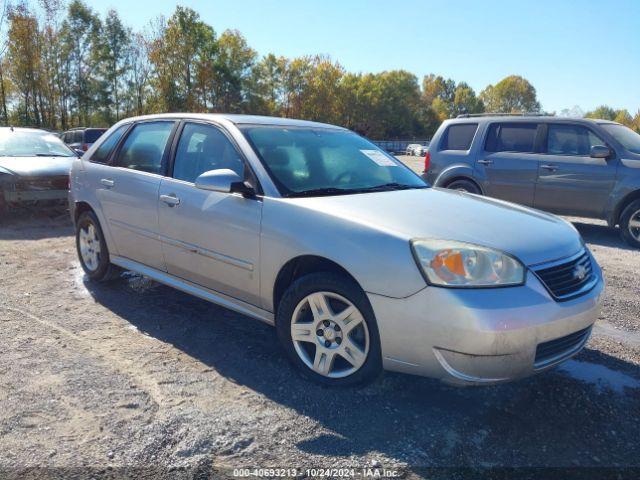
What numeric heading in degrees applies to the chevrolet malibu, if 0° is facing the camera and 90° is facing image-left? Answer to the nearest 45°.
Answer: approximately 315°

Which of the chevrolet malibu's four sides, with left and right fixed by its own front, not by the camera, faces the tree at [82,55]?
back

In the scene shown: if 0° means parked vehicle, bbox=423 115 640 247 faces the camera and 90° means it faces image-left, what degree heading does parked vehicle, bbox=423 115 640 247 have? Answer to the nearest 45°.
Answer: approximately 315°

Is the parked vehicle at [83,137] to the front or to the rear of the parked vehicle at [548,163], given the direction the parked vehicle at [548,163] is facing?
to the rear

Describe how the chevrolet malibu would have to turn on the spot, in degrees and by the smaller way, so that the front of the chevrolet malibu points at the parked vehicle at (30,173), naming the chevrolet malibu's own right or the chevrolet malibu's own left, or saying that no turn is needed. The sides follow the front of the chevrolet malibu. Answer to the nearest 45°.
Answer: approximately 180°

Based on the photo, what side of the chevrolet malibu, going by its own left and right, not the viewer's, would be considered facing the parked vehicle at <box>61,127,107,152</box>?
back

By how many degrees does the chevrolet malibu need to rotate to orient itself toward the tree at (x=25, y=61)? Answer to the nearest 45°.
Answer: approximately 180°

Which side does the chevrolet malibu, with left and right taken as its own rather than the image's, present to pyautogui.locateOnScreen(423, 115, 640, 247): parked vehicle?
left

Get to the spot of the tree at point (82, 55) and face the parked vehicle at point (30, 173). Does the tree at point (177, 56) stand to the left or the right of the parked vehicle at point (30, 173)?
left
